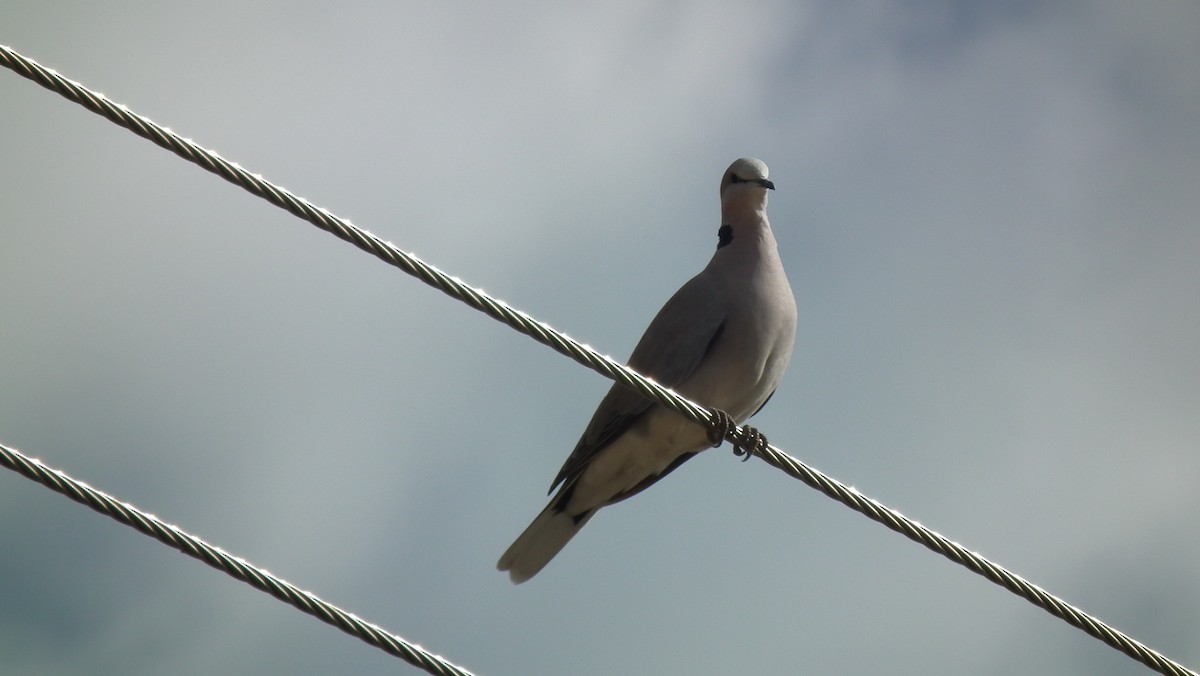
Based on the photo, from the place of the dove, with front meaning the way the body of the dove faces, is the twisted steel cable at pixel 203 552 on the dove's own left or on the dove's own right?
on the dove's own right
